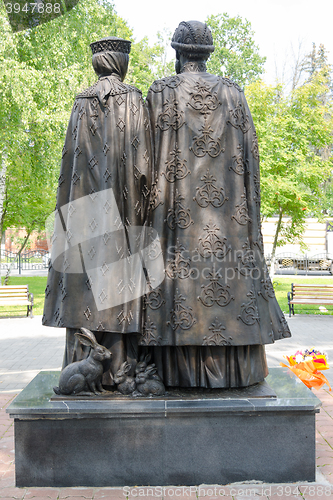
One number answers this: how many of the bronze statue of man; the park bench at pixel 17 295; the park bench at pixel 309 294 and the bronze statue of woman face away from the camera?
2

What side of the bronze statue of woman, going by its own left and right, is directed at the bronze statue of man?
right

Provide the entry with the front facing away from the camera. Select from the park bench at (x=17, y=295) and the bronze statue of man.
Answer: the bronze statue of man

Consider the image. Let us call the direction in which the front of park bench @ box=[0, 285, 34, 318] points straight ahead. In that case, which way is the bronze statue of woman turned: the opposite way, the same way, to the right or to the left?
the opposite way

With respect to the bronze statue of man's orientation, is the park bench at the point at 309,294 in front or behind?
in front

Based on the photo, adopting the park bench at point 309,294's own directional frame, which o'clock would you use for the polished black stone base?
The polished black stone base is roughly at 12 o'clock from the park bench.

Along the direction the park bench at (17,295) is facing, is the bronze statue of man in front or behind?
in front

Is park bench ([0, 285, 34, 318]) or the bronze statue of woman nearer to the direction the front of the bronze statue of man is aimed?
the park bench

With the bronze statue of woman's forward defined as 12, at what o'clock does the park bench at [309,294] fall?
The park bench is roughly at 1 o'clock from the bronze statue of woman.

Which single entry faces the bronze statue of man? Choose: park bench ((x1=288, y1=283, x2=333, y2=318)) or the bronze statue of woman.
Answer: the park bench

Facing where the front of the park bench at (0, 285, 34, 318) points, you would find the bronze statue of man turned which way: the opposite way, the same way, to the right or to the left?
the opposite way

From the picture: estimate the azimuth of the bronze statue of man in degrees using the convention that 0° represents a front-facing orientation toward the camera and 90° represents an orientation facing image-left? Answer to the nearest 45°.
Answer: approximately 180°

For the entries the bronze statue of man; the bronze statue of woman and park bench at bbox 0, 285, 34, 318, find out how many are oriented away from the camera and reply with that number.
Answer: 2

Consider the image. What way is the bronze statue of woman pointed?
away from the camera
